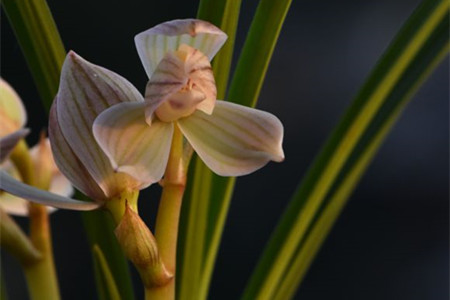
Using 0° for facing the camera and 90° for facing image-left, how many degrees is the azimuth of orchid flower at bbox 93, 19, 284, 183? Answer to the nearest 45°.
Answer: approximately 0°
